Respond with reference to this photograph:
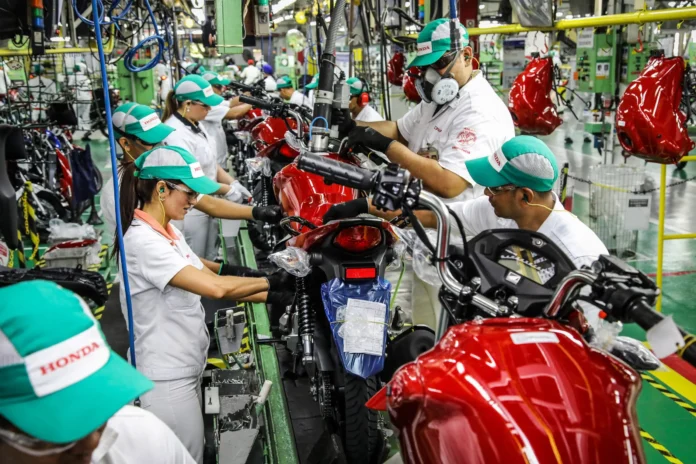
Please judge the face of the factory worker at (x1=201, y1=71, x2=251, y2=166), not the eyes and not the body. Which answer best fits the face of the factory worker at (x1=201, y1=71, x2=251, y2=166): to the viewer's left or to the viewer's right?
to the viewer's right

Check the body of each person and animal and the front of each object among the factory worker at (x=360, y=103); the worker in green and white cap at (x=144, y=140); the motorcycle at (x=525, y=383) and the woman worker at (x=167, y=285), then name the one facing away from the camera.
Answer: the motorcycle

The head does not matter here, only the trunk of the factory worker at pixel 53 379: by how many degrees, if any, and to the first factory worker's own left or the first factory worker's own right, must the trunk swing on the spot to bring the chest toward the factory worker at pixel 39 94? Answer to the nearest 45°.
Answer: approximately 135° to the first factory worker's own left

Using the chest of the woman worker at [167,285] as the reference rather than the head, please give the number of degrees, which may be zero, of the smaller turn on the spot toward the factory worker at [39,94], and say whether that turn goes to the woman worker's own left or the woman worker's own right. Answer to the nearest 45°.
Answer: approximately 90° to the woman worker's own left

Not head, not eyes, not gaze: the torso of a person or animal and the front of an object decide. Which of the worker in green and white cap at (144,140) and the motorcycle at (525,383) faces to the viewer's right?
the worker in green and white cap

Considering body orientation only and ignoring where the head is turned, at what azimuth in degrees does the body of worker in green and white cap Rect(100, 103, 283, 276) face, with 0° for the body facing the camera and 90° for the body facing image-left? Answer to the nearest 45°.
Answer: approximately 270°

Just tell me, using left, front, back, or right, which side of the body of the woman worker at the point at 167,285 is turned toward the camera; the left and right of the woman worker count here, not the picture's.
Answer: right

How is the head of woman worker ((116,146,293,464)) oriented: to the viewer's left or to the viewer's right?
to the viewer's right

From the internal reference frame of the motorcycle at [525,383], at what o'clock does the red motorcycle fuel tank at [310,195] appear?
The red motorcycle fuel tank is roughly at 11 o'clock from the motorcycle.

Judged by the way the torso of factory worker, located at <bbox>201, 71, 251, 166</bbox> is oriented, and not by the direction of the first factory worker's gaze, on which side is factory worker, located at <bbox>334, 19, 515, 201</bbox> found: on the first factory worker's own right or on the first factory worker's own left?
on the first factory worker's own right
